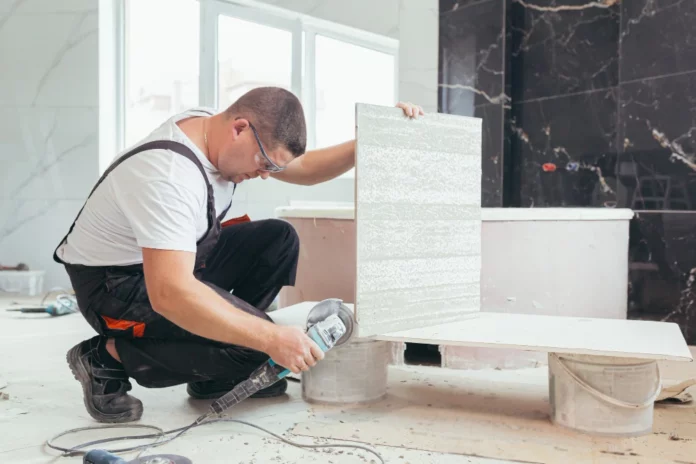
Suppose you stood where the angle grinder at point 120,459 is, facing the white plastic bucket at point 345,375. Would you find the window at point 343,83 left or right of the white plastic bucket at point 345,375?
left

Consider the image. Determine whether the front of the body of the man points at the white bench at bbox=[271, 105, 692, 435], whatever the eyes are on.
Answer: yes

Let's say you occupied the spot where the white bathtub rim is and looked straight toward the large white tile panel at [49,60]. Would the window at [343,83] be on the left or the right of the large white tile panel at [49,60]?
right

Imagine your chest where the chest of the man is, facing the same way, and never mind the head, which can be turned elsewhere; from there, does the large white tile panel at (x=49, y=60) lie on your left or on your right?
on your left

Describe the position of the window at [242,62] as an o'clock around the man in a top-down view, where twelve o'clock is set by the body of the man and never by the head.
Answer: The window is roughly at 9 o'clock from the man.

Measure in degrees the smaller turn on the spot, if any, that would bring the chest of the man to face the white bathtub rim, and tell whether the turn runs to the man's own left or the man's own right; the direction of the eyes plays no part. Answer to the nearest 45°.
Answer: approximately 45° to the man's own left

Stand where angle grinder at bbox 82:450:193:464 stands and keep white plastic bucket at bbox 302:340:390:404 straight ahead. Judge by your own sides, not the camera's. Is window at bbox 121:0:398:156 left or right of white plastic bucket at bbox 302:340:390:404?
left

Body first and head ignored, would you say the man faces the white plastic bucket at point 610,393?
yes

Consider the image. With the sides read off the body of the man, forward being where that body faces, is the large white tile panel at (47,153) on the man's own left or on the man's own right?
on the man's own left

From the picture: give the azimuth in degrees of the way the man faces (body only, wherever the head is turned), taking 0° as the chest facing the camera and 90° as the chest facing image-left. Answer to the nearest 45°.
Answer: approximately 270°

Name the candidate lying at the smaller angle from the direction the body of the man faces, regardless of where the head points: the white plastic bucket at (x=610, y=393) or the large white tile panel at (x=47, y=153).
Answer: the white plastic bucket
